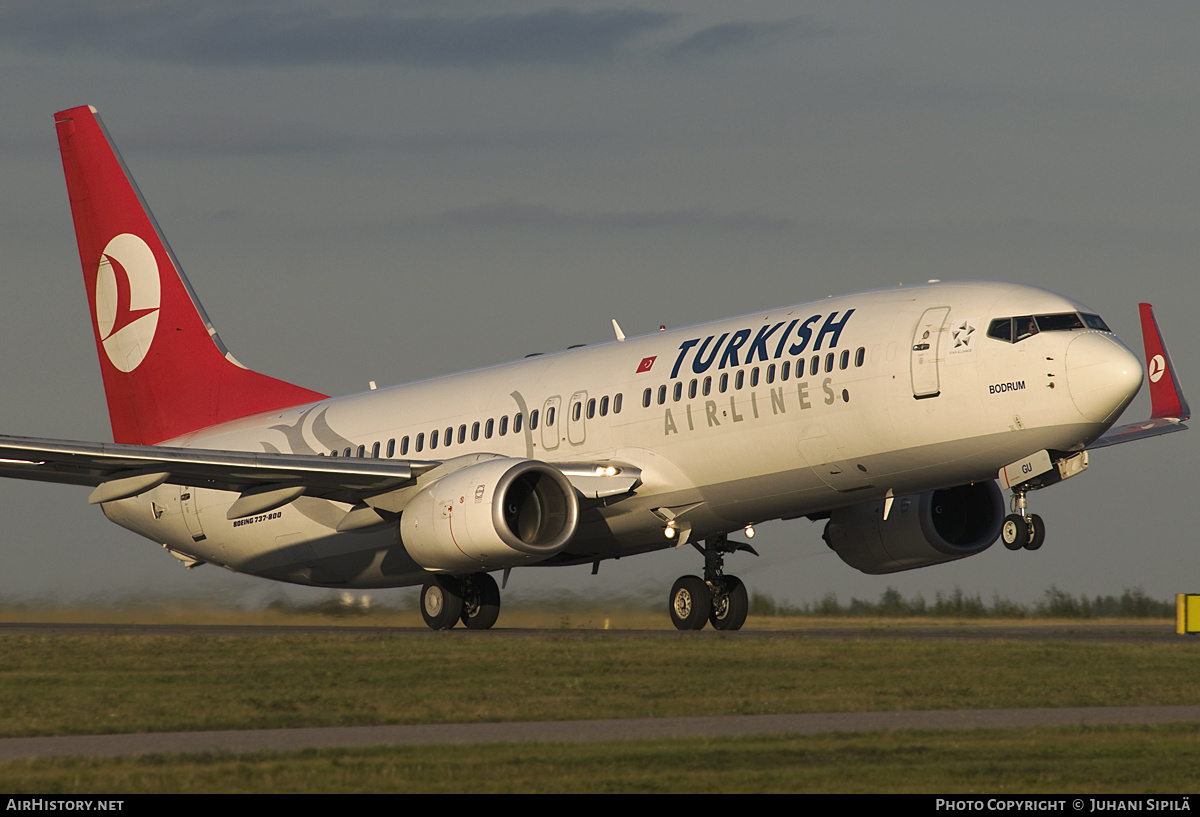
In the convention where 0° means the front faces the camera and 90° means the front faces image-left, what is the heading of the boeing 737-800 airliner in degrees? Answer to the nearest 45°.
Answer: approximately 315°
